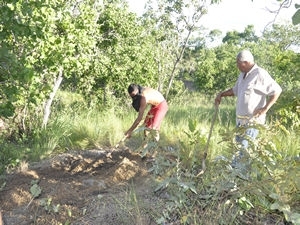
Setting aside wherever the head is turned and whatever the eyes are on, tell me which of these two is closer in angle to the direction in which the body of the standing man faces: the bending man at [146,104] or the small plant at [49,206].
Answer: the small plant

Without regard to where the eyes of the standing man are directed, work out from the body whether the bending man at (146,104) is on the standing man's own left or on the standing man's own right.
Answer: on the standing man's own right

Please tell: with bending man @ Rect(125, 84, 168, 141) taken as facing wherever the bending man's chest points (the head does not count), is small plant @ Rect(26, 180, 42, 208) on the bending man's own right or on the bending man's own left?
on the bending man's own left

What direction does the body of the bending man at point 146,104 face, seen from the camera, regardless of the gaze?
to the viewer's left

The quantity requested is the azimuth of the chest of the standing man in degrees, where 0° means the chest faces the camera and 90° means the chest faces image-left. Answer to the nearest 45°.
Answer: approximately 45°
